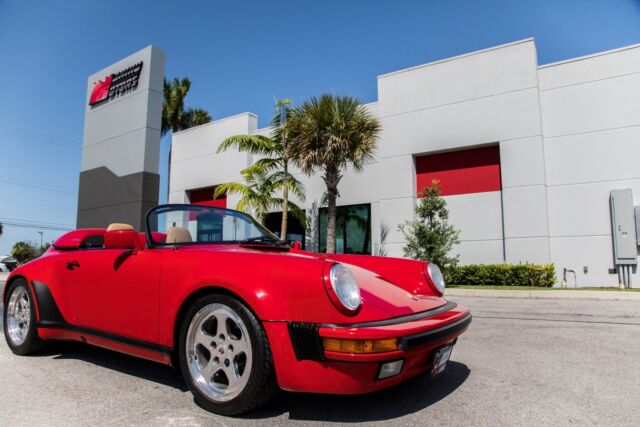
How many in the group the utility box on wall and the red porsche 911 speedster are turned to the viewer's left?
0

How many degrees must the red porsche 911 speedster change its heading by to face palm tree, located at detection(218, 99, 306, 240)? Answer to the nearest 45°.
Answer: approximately 135° to its left

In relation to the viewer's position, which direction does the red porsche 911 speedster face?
facing the viewer and to the right of the viewer

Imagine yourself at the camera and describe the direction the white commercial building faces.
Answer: facing the viewer and to the left of the viewer

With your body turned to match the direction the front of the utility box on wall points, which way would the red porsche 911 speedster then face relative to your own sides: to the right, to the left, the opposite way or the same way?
to the left

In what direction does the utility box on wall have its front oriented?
toward the camera

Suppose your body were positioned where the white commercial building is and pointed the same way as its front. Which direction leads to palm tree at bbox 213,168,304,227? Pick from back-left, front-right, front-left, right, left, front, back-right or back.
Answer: front-right

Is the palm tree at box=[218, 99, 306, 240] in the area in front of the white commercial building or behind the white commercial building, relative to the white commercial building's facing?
in front

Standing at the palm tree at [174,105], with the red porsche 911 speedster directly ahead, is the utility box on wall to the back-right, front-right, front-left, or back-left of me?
front-left

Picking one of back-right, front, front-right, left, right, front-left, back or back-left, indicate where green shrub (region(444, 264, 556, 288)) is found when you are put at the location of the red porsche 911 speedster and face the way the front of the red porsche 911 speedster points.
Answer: left
